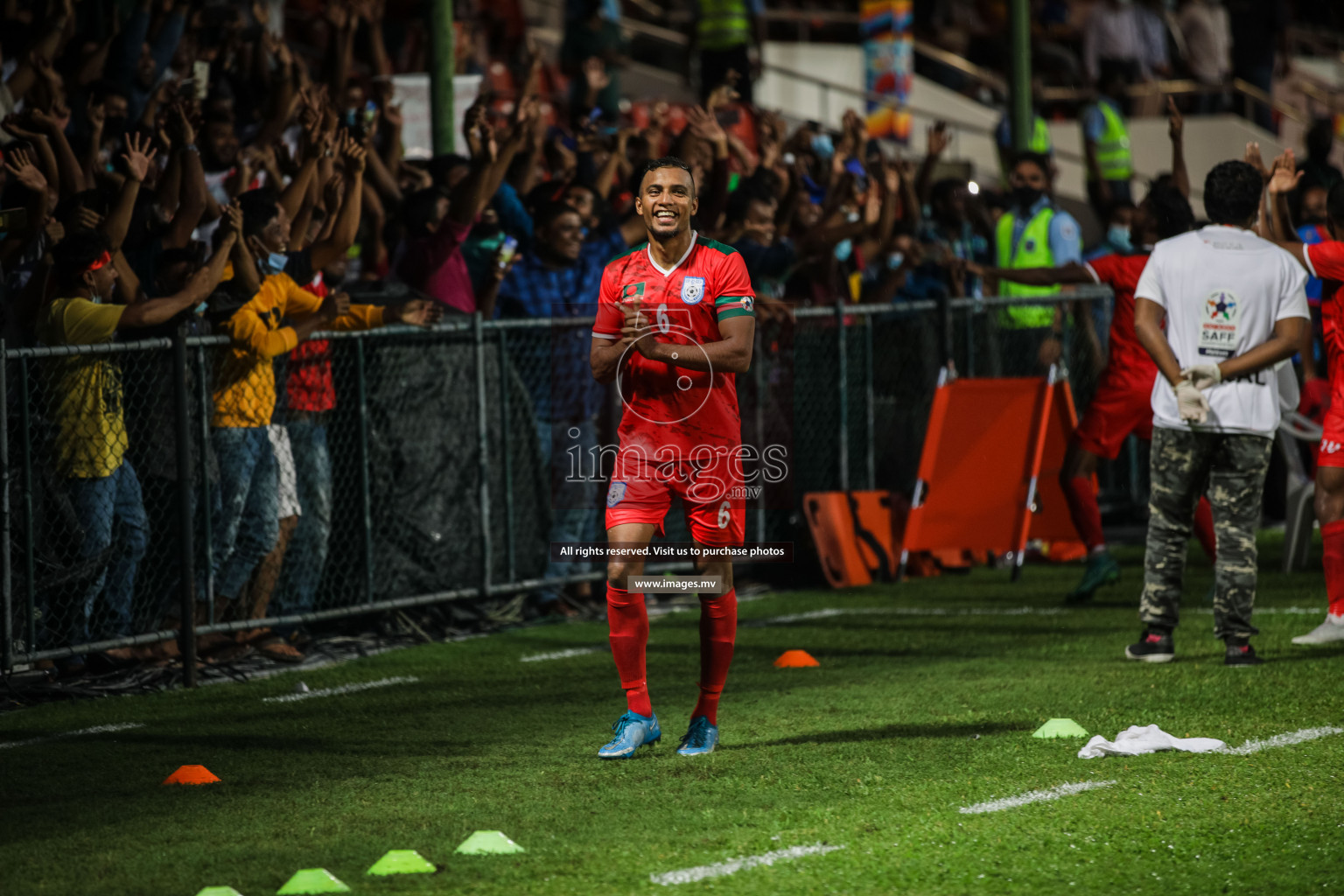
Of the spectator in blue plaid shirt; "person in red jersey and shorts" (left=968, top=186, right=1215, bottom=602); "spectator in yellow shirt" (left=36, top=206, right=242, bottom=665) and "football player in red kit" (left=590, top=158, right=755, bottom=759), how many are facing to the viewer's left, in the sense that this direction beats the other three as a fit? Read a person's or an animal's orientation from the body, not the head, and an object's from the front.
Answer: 1

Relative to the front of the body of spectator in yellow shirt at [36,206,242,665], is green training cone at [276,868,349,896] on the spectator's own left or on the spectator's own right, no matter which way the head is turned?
on the spectator's own right

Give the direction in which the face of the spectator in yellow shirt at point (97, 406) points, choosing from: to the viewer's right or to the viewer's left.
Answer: to the viewer's right

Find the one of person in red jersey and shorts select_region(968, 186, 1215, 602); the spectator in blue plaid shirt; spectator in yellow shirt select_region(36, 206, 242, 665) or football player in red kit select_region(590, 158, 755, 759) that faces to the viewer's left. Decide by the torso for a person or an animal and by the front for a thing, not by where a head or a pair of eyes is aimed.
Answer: the person in red jersey and shorts

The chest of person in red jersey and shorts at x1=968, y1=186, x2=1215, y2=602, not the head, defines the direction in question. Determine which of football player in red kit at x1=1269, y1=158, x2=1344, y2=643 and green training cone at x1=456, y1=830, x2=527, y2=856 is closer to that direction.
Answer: the green training cone

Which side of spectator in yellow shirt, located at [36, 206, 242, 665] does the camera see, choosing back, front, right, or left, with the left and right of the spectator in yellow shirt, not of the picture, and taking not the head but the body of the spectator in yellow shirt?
right

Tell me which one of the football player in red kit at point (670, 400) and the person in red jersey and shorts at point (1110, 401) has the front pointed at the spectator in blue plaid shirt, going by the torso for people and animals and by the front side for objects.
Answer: the person in red jersey and shorts

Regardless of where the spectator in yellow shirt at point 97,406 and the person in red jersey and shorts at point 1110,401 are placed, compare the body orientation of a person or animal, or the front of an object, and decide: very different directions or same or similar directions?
very different directions

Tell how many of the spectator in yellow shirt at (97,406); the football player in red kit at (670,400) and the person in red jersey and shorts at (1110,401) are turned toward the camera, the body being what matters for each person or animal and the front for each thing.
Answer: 1

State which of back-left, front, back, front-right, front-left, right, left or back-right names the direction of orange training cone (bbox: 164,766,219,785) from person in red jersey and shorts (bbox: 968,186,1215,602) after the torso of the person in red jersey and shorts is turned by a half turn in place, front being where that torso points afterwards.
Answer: back-right

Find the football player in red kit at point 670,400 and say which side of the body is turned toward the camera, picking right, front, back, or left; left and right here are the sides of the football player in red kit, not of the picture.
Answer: front

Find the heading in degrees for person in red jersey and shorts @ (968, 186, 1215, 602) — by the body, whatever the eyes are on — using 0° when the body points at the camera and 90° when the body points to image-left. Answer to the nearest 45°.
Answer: approximately 90°

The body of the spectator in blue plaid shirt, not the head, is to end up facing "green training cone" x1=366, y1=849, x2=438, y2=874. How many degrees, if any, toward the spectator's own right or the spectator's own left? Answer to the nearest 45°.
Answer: approximately 45° to the spectator's own right

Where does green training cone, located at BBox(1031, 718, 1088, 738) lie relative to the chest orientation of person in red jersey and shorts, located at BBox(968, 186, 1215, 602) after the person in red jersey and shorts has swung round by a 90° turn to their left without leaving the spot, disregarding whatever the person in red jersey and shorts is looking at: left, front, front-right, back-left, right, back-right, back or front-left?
front

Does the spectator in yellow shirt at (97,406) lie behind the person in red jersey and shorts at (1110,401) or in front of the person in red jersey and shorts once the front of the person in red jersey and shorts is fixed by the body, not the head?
in front

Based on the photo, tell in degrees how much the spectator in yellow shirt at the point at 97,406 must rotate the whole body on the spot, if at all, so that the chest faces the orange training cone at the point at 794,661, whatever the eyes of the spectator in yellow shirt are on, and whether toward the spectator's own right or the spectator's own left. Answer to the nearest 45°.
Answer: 0° — they already face it
